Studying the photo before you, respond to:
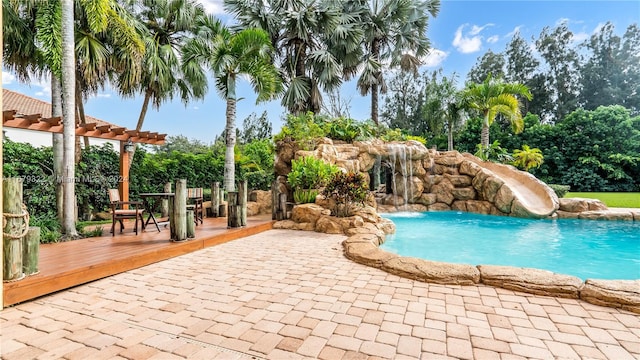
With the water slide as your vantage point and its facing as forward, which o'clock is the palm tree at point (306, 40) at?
The palm tree is roughly at 4 o'clock from the water slide.

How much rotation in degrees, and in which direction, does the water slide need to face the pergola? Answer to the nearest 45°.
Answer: approximately 90° to its right

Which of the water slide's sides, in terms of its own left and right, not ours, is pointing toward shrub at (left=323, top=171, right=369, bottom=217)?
right

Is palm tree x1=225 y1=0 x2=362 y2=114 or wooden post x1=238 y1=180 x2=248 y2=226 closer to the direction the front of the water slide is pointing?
the wooden post

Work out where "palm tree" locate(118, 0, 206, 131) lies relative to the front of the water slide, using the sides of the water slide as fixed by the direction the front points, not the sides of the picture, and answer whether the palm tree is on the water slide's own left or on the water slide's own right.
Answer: on the water slide's own right

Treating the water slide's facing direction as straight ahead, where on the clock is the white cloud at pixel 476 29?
The white cloud is roughly at 7 o'clock from the water slide.

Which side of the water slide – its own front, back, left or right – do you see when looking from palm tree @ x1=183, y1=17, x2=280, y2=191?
right

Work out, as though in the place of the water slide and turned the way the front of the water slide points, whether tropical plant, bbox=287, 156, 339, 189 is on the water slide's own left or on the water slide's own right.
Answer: on the water slide's own right
